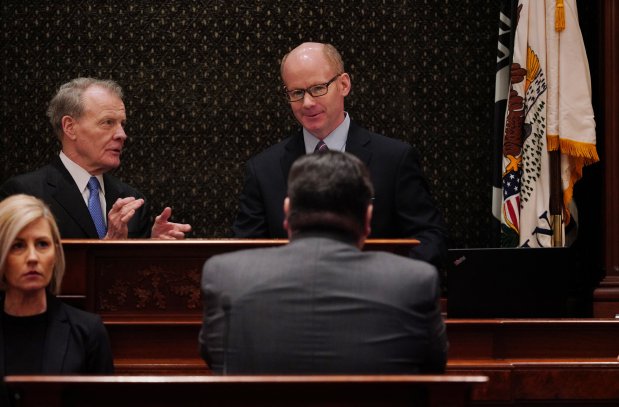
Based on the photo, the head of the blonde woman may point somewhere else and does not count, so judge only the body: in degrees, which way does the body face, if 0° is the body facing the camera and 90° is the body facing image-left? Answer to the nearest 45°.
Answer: approximately 0°

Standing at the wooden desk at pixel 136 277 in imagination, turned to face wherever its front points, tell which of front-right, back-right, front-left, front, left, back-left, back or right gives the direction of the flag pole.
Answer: back-left

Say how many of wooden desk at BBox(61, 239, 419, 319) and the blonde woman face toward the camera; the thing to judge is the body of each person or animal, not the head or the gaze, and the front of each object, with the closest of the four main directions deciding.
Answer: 2

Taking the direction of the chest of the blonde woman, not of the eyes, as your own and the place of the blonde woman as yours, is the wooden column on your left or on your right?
on your left
